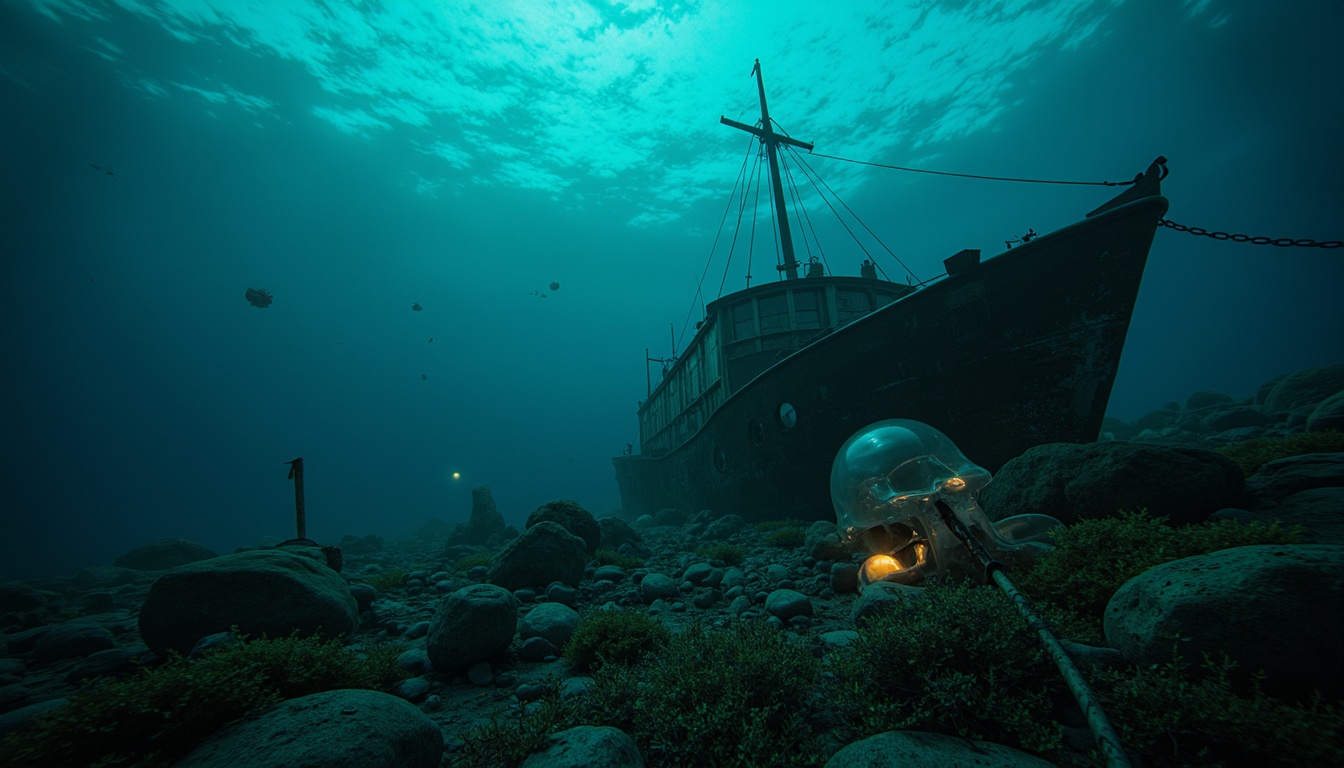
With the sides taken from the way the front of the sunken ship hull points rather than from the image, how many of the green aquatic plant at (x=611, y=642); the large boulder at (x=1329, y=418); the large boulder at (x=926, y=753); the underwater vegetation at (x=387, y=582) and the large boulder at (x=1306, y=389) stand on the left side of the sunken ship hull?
2

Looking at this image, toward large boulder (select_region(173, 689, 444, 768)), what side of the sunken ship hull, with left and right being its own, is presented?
right

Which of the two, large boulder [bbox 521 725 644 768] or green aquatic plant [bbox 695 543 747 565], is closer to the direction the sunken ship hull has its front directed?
the large boulder

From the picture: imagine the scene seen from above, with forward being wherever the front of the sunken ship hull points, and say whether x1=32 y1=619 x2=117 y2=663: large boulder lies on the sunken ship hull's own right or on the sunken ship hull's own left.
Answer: on the sunken ship hull's own right

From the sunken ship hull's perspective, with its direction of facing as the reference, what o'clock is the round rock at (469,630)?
The round rock is roughly at 3 o'clock from the sunken ship hull.

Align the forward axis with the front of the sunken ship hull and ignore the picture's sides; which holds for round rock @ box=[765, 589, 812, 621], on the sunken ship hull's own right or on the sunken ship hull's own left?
on the sunken ship hull's own right

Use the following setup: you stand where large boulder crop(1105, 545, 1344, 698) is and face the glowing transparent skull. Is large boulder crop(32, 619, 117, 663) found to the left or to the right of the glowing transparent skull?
left

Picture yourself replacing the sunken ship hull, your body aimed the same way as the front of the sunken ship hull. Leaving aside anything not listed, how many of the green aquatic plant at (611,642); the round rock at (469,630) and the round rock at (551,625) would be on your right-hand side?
3

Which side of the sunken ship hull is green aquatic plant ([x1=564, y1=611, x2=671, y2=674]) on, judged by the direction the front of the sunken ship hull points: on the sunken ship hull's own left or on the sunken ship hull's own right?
on the sunken ship hull's own right

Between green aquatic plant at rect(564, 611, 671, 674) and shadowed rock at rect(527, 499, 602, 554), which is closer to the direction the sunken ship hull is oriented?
the green aquatic plant

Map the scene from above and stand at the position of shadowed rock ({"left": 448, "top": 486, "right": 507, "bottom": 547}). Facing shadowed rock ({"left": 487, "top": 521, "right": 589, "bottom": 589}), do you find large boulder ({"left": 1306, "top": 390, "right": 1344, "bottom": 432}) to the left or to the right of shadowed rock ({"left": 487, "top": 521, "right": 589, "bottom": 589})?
left

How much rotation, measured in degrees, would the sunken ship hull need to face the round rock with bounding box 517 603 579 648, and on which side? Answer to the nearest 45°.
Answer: approximately 90° to its right

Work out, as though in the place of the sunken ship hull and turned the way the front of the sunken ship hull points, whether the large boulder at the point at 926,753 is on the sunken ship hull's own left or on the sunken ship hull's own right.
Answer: on the sunken ship hull's own right

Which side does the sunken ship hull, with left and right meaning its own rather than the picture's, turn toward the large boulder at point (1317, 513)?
front

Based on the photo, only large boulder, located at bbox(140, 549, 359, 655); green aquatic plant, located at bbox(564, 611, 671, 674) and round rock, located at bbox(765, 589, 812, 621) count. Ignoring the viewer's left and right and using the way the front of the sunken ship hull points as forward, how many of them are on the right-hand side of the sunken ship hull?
3

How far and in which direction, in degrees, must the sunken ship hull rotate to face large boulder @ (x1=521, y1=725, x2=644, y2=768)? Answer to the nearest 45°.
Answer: approximately 90° to its right

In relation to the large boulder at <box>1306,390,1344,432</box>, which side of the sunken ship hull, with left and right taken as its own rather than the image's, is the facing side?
left
